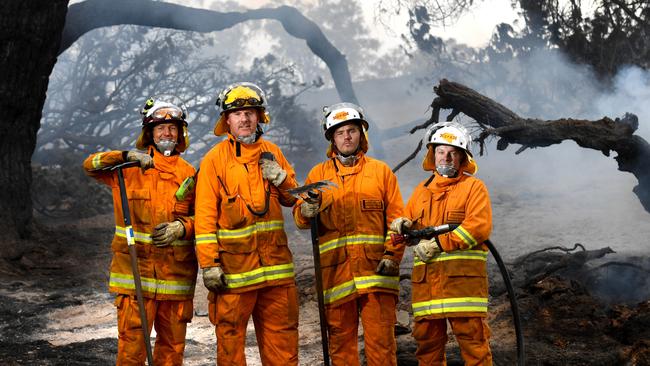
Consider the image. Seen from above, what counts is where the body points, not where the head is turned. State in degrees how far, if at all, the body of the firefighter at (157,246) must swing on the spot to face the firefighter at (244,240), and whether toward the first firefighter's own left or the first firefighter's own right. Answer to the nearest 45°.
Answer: approximately 45° to the first firefighter's own left

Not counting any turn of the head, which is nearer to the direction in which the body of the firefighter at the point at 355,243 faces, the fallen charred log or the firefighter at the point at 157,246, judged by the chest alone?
the firefighter

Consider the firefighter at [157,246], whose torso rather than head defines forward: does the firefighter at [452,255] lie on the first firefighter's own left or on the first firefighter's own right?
on the first firefighter's own left

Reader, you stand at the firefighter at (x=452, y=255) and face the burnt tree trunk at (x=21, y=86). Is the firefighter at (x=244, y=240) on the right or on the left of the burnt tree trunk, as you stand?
left

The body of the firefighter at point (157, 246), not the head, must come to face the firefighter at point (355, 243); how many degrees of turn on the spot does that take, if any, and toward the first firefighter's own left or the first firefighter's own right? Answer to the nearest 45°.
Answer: approximately 90° to the first firefighter's own left

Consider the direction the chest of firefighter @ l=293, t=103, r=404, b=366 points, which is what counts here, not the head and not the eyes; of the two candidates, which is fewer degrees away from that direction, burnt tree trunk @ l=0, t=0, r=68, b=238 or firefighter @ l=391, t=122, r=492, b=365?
the firefighter

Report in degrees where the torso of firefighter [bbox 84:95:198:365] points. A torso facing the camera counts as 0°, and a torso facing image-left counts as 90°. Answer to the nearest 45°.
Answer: approximately 0°

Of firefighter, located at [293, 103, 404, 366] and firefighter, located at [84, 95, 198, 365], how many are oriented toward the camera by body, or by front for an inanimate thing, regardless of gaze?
2

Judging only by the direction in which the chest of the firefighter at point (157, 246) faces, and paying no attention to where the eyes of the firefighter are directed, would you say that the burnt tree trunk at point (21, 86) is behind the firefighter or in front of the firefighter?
behind

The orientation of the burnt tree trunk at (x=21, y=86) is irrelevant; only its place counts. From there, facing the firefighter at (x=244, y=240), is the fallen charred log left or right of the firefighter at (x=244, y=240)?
left
